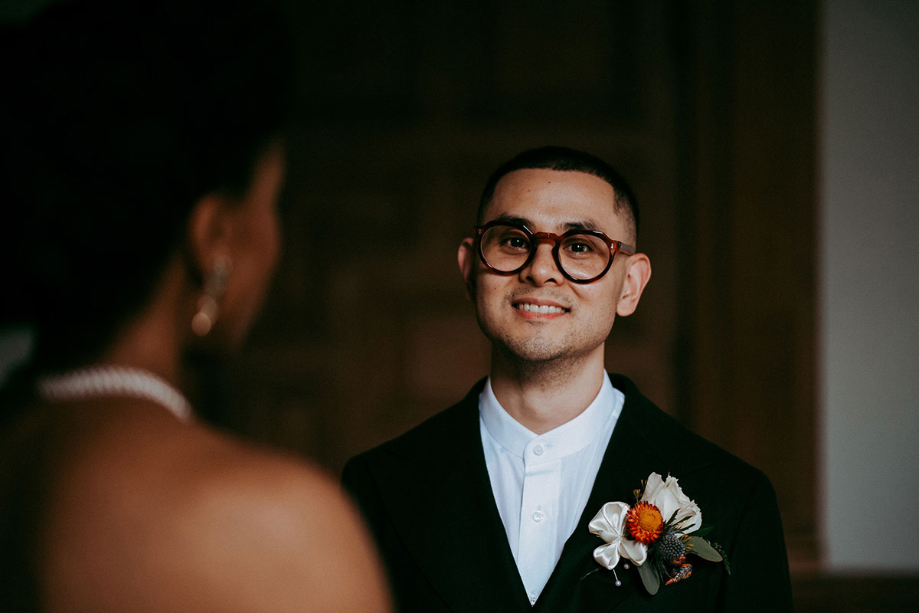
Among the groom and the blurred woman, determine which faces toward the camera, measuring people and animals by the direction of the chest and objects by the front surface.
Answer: the groom

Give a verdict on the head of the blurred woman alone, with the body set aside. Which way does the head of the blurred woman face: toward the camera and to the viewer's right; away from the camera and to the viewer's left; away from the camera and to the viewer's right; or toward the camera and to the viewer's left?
away from the camera and to the viewer's right

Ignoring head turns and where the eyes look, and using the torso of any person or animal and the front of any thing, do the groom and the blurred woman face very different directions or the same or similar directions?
very different directions

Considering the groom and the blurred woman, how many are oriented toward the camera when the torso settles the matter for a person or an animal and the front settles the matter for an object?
1

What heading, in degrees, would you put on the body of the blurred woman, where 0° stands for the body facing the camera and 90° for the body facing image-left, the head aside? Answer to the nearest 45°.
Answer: approximately 225°

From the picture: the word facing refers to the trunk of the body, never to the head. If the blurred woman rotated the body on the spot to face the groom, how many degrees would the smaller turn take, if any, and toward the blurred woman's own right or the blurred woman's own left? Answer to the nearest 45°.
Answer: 0° — they already face them

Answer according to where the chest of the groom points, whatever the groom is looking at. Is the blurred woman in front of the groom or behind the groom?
in front

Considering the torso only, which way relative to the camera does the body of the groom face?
toward the camera
